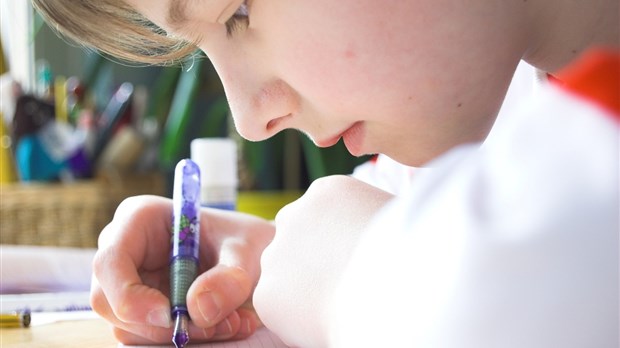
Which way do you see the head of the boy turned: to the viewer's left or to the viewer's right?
to the viewer's left

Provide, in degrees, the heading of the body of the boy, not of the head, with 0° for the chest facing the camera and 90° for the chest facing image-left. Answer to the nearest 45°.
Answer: approximately 90°
